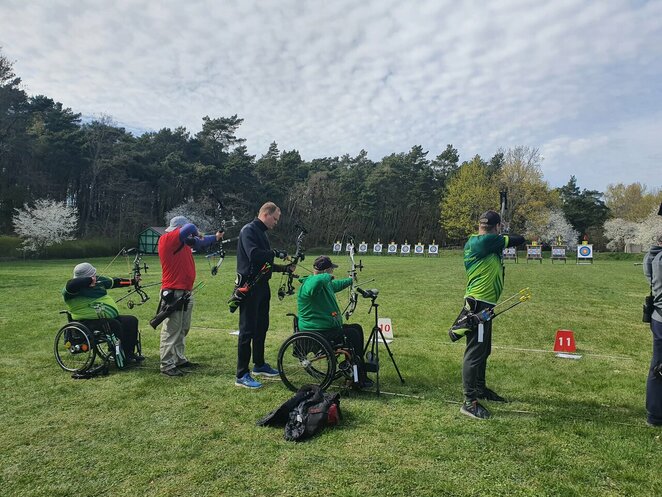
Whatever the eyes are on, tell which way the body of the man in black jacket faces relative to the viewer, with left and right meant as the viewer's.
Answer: facing to the right of the viewer

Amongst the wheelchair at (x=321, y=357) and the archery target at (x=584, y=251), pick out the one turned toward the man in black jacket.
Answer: the archery target

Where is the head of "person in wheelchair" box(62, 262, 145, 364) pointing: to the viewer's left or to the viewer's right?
to the viewer's right

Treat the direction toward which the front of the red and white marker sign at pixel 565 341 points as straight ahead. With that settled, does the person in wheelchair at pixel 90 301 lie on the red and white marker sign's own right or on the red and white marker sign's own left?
on the red and white marker sign's own right

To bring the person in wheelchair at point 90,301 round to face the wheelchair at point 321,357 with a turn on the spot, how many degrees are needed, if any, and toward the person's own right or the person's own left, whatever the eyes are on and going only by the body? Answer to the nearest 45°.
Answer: approximately 45° to the person's own right

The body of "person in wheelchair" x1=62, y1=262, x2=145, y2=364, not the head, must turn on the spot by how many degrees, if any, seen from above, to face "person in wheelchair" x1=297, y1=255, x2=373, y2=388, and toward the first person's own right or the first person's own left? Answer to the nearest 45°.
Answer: approximately 45° to the first person's own right

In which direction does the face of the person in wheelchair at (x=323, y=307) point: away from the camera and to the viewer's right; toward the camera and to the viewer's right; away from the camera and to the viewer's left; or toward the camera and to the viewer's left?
away from the camera and to the viewer's right

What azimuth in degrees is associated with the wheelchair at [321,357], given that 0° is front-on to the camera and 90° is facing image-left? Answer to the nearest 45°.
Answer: approximately 270°
